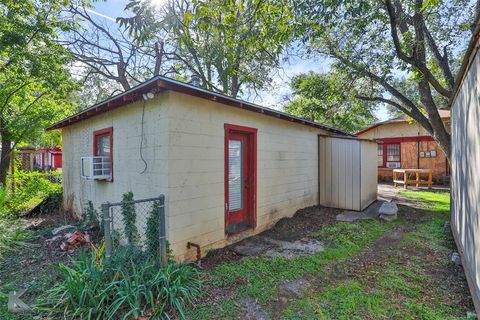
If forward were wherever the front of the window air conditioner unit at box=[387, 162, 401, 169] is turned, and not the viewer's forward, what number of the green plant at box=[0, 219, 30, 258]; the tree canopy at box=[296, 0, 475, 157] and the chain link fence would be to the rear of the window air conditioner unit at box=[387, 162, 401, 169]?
0

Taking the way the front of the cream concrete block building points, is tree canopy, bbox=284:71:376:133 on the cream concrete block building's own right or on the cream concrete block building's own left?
on the cream concrete block building's own left

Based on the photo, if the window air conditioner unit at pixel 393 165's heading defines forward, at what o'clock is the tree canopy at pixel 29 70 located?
The tree canopy is roughly at 1 o'clock from the window air conditioner unit.

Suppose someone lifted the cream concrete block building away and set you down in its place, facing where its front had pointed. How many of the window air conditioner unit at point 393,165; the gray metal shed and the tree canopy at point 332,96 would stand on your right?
0

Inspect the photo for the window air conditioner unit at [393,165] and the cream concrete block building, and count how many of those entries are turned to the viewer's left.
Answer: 0

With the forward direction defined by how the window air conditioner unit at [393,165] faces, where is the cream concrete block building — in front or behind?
in front

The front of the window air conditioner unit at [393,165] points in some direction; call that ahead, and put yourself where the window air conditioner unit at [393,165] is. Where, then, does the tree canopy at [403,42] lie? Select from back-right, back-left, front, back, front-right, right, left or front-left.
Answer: front

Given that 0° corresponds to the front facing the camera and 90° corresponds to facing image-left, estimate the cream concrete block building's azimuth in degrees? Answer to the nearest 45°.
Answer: approximately 315°

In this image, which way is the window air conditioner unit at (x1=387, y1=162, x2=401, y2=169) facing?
toward the camera

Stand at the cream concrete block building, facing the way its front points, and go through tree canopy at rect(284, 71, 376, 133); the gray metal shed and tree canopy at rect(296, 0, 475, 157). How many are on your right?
0

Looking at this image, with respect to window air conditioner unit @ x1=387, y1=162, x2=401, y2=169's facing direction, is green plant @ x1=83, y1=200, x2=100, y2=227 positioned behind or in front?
in front
